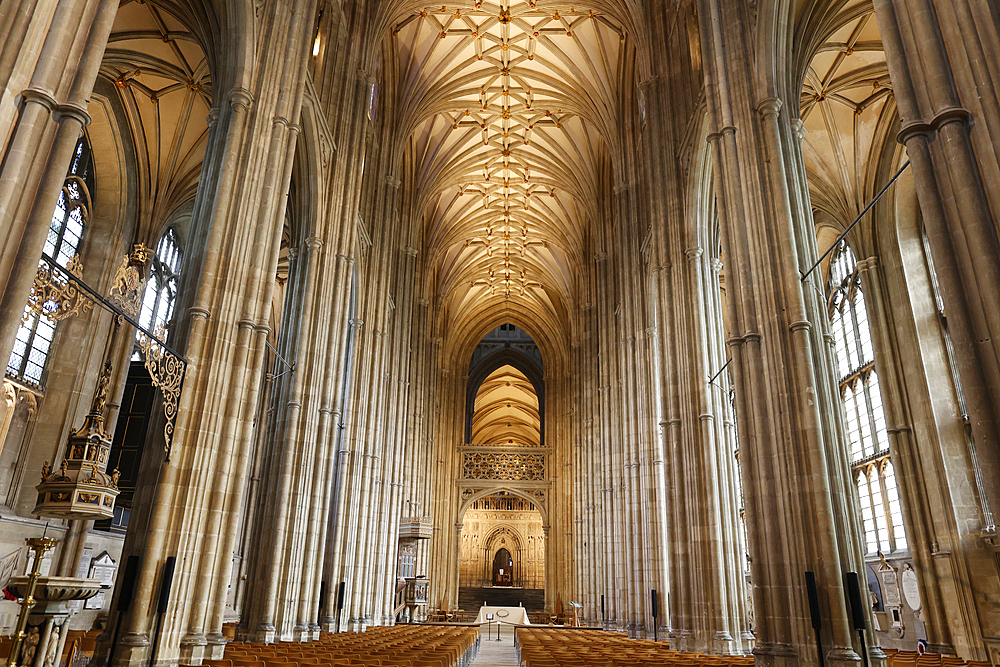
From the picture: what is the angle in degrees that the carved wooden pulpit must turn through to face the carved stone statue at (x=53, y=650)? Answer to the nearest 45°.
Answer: approximately 45° to its right

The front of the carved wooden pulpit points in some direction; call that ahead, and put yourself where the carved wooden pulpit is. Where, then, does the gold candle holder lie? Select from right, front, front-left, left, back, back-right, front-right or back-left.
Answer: front-right

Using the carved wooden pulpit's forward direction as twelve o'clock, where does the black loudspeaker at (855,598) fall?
The black loudspeaker is roughly at 1 o'clock from the carved wooden pulpit.

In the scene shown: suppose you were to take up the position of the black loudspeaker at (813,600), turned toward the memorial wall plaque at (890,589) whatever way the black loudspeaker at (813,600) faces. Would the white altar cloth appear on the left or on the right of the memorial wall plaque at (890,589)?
left

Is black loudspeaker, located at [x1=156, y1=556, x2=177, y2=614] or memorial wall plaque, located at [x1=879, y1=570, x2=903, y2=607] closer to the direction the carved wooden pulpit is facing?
the memorial wall plaque

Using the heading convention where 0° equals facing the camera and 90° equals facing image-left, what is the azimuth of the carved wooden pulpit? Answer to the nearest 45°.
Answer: approximately 315°

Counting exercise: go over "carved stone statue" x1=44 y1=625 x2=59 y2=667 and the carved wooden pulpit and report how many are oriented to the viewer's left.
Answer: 0

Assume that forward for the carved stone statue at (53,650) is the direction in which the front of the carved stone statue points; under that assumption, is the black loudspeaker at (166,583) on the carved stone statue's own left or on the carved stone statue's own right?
on the carved stone statue's own left

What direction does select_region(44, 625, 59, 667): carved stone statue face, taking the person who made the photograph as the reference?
facing the viewer and to the right of the viewer

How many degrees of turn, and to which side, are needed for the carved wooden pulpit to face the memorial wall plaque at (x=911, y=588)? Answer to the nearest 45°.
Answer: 0° — it already faces it

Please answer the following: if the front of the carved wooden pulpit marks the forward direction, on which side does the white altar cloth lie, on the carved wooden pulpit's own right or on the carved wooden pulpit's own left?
on the carved wooden pulpit's own left

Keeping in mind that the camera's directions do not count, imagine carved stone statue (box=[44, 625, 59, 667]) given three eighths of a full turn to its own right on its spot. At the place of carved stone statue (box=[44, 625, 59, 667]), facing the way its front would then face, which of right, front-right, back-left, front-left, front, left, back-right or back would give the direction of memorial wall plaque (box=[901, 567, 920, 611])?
back

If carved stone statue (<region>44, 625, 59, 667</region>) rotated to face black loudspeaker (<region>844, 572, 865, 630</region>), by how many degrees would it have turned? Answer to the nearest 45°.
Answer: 0° — it already faces it
